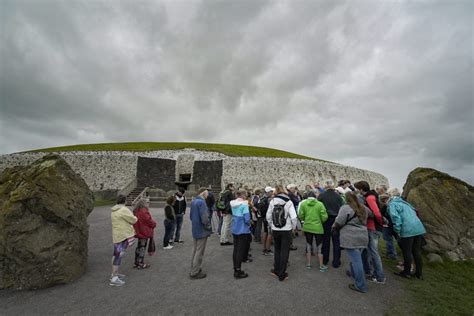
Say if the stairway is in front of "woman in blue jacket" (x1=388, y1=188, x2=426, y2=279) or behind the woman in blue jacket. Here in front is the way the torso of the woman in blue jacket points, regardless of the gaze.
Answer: in front

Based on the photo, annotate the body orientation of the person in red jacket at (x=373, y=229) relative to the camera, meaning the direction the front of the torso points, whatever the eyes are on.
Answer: to the viewer's left

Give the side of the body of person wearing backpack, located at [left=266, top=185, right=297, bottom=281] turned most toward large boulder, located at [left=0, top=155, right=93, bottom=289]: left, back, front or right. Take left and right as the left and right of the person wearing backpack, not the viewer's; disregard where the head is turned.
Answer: left

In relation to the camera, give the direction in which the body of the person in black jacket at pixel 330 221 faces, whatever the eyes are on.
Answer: away from the camera

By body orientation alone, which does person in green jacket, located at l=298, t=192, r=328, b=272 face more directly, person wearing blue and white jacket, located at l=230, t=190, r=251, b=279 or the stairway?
the stairway

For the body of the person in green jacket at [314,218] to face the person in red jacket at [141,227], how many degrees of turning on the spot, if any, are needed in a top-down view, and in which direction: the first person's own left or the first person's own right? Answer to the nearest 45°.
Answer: approximately 90° to the first person's own left

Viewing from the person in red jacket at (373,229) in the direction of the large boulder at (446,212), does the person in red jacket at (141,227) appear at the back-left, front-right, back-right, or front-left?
back-left

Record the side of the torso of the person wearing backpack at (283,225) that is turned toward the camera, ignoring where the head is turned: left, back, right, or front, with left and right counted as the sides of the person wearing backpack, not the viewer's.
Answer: back

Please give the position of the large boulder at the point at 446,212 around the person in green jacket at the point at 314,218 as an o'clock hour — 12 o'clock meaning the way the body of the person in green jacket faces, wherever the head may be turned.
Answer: The large boulder is roughly at 2 o'clock from the person in green jacket.

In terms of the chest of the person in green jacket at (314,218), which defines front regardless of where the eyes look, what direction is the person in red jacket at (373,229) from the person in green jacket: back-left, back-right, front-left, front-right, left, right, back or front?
right

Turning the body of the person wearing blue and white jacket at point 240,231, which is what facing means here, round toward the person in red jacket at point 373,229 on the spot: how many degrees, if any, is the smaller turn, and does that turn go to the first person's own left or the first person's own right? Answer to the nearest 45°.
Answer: approximately 45° to the first person's own right
